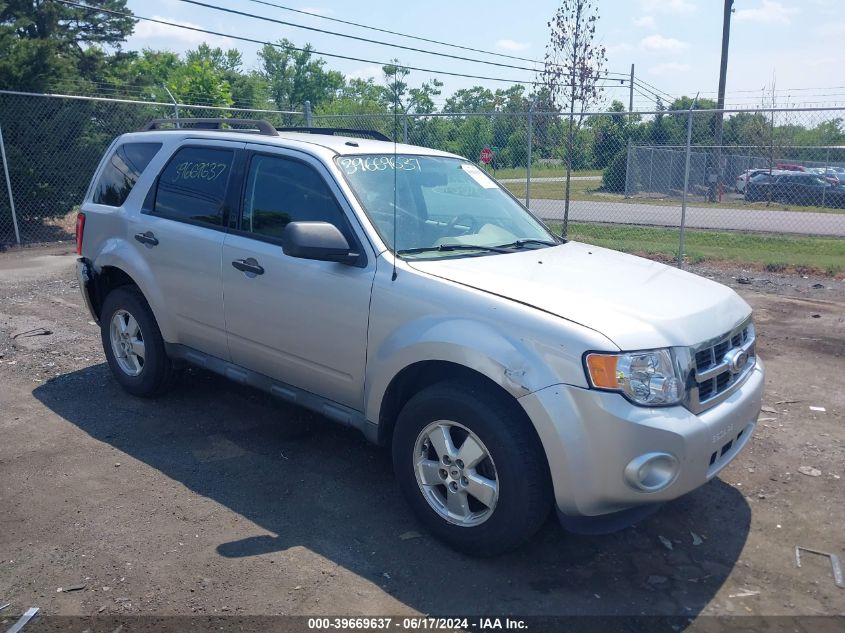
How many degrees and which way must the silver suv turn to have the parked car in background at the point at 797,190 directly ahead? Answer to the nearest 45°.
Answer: approximately 90° to its left

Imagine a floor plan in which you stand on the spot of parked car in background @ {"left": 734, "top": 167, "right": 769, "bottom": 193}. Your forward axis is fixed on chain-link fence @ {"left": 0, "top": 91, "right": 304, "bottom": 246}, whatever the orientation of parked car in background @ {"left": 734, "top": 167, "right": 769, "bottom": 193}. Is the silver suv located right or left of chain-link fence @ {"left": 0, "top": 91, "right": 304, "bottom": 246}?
left

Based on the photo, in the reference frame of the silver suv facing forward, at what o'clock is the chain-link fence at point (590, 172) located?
The chain-link fence is roughly at 8 o'clock from the silver suv.

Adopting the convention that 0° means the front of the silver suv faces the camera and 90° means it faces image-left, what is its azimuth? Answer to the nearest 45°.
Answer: approximately 315°

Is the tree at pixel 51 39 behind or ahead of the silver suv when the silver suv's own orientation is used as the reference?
behind

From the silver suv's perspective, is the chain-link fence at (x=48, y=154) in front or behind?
behind

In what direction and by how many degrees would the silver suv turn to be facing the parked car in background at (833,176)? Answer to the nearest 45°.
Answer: approximately 90° to its left

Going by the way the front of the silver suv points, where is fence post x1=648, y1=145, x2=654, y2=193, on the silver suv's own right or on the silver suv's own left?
on the silver suv's own left

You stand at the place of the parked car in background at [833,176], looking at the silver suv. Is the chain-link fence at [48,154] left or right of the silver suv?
right
